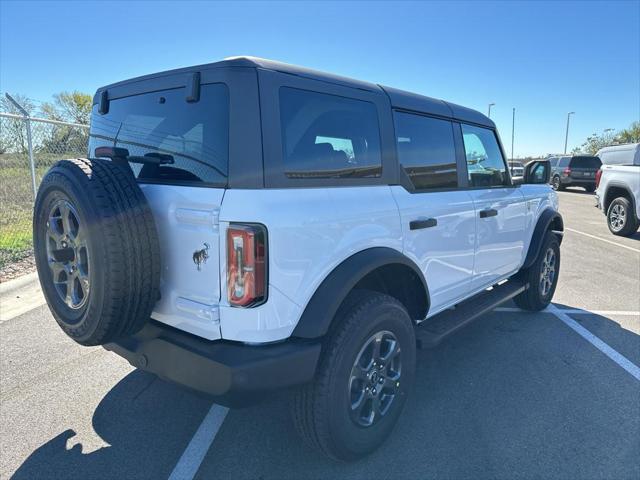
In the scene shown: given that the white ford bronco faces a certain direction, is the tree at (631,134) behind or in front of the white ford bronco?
in front

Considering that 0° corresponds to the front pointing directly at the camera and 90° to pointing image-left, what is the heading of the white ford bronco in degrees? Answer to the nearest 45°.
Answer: approximately 225°

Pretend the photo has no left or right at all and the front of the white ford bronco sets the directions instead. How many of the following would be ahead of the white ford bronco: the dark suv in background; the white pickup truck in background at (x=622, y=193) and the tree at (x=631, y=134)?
3

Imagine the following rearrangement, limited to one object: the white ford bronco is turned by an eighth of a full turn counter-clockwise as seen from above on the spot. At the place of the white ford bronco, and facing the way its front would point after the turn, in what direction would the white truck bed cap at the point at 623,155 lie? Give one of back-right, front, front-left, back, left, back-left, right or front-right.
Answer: front-right

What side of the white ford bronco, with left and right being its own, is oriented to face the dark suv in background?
front

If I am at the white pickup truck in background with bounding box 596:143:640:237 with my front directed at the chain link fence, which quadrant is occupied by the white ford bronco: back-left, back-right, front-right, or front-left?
front-left

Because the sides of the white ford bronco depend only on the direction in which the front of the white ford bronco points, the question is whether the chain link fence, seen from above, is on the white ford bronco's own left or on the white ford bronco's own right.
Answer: on the white ford bronco's own left

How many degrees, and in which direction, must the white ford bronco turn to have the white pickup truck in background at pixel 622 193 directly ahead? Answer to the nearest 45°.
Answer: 0° — it already faces it
